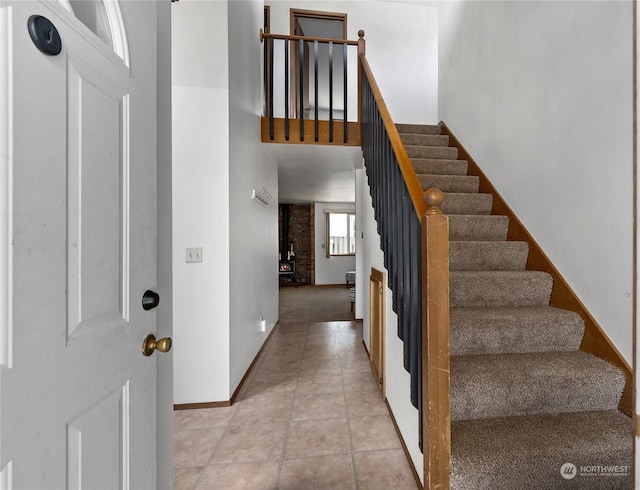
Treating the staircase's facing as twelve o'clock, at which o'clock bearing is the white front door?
The white front door is roughly at 1 o'clock from the staircase.

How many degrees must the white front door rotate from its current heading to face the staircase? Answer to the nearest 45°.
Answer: approximately 45° to its left

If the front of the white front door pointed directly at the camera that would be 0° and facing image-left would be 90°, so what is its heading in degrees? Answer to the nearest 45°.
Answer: approximately 315°
